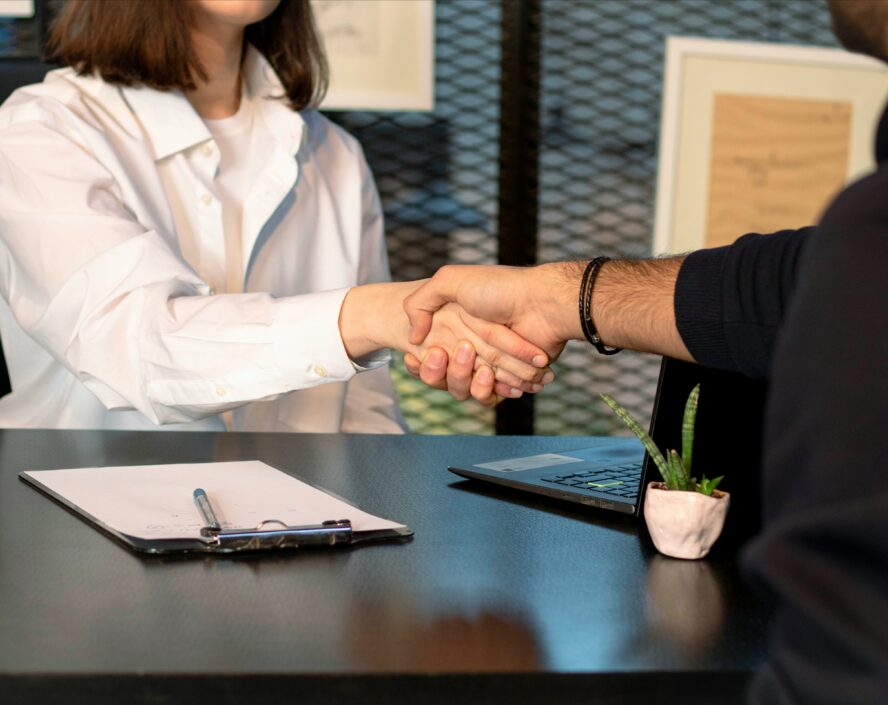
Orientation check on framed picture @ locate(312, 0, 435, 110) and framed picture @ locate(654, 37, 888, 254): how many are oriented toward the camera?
2

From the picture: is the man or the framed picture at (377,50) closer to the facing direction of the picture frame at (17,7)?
the man

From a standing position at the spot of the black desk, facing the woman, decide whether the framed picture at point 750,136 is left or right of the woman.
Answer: right

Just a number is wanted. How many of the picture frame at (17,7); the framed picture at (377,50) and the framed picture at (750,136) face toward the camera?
3

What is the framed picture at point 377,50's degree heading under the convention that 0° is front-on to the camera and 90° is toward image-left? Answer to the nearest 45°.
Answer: approximately 0°

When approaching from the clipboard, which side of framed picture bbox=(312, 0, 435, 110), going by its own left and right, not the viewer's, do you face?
front

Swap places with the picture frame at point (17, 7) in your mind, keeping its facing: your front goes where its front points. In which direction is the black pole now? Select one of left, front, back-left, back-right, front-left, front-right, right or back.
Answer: left

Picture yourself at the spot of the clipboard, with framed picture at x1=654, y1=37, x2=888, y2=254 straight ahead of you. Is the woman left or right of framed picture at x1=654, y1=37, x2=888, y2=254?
left

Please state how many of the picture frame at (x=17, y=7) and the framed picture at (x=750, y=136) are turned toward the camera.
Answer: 2

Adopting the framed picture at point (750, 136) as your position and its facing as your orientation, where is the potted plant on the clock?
The potted plant is roughly at 12 o'clock from the framed picture.

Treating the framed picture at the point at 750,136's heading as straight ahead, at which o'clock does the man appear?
The man is roughly at 12 o'clock from the framed picture.

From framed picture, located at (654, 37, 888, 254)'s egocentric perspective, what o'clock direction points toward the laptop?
The laptop is roughly at 12 o'clock from the framed picture.

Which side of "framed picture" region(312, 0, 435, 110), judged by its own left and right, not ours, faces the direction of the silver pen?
front
